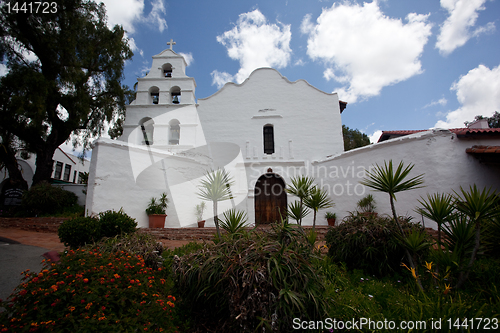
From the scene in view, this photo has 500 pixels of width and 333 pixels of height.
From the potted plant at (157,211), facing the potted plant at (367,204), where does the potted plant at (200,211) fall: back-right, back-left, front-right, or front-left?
front-left

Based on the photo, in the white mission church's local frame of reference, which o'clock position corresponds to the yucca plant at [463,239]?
The yucca plant is roughly at 11 o'clock from the white mission church.

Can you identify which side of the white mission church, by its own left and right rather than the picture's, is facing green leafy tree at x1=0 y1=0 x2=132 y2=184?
right

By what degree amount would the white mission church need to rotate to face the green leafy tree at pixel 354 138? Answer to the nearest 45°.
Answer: approximately 135° to its left

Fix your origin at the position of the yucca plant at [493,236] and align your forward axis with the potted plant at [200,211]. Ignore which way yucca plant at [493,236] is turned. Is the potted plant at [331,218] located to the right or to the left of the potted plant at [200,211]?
right

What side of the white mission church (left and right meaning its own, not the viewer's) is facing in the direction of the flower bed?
front

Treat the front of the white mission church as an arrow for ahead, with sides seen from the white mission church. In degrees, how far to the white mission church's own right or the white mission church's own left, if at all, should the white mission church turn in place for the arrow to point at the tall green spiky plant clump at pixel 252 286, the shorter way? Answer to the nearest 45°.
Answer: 0° — it already faces it

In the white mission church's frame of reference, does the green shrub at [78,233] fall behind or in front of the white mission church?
in front

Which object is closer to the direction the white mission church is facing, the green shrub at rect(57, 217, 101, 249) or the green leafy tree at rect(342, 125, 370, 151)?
the green shrub

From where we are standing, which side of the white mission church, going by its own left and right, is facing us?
front

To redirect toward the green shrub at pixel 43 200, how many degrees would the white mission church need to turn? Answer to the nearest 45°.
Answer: approximately 90° to its right

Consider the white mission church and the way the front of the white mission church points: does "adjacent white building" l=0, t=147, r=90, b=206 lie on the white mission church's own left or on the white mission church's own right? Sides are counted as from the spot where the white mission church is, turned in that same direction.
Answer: on the white mission church's own right

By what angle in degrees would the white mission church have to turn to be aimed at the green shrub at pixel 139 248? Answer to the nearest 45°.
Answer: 0° — it already faces it

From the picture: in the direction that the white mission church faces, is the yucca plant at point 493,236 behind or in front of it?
in front

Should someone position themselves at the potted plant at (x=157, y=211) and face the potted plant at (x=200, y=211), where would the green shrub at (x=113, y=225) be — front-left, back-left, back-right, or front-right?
back-right
